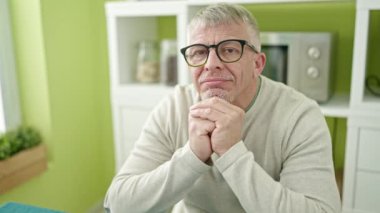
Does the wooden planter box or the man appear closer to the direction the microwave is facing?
the man

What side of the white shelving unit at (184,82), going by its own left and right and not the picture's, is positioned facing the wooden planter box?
right

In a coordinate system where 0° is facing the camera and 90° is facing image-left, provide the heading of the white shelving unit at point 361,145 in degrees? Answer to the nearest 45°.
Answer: approximately 0°

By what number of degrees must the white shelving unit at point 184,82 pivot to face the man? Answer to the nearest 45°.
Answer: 0° — it already faces them
